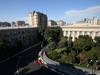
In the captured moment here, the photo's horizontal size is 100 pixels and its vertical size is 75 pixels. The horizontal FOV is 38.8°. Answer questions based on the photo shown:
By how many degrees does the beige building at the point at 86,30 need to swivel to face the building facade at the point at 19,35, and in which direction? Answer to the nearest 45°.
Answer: approximately 45° to its right

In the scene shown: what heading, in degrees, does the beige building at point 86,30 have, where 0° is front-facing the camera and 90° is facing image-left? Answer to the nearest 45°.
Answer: approximately 0°
